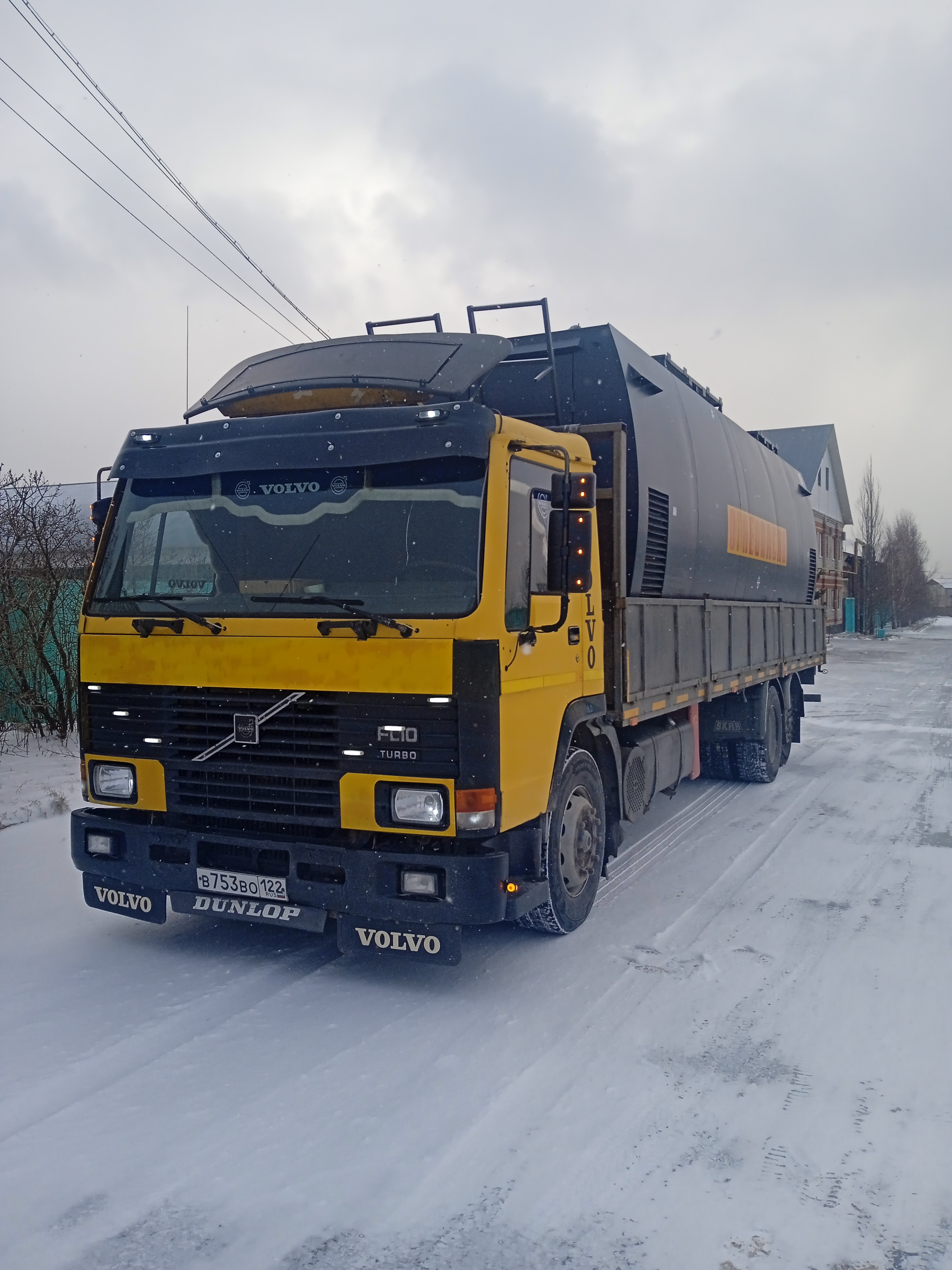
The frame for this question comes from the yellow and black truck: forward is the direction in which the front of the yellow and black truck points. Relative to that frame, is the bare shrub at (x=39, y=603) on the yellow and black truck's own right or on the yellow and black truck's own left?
on the yellow and black truck's own right

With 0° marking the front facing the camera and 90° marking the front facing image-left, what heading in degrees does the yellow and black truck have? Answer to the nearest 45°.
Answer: approximately 45°
